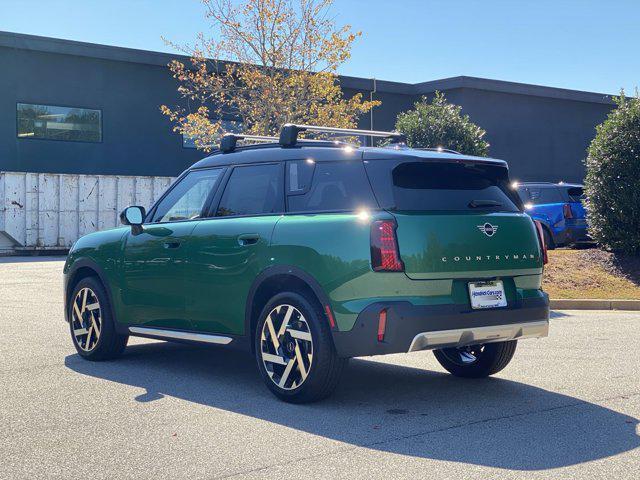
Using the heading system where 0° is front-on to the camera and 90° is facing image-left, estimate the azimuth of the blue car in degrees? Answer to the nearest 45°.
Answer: approximately 135°

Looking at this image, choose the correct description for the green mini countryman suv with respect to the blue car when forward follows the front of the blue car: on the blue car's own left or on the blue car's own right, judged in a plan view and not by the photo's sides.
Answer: on the blue car's own left

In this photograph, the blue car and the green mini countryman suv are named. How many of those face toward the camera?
0

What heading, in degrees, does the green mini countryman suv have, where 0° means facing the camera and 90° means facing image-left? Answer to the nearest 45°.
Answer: approximately 135°

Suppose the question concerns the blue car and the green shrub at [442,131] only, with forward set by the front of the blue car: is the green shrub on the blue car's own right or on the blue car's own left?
on the blue car's own left

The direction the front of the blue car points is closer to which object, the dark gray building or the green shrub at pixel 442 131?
the dark gray building

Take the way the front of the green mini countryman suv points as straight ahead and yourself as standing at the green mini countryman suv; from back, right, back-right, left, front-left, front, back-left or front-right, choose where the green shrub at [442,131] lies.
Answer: front-right

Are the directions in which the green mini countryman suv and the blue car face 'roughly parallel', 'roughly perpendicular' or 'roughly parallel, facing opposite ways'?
roughly parallel

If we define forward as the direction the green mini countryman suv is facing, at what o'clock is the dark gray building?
The dark gray building is roughly at 1 o'clock from the green mini countryman suv.

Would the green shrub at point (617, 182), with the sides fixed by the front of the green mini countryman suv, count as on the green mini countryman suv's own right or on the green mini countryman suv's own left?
on the green mini countryman suv's own right

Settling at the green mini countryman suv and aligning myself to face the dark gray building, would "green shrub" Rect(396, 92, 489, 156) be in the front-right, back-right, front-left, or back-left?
front-right

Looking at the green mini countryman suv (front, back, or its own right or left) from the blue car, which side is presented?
right

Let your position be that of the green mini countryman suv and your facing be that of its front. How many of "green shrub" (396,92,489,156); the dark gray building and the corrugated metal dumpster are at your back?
0

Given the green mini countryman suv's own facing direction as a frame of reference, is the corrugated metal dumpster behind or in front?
in front
